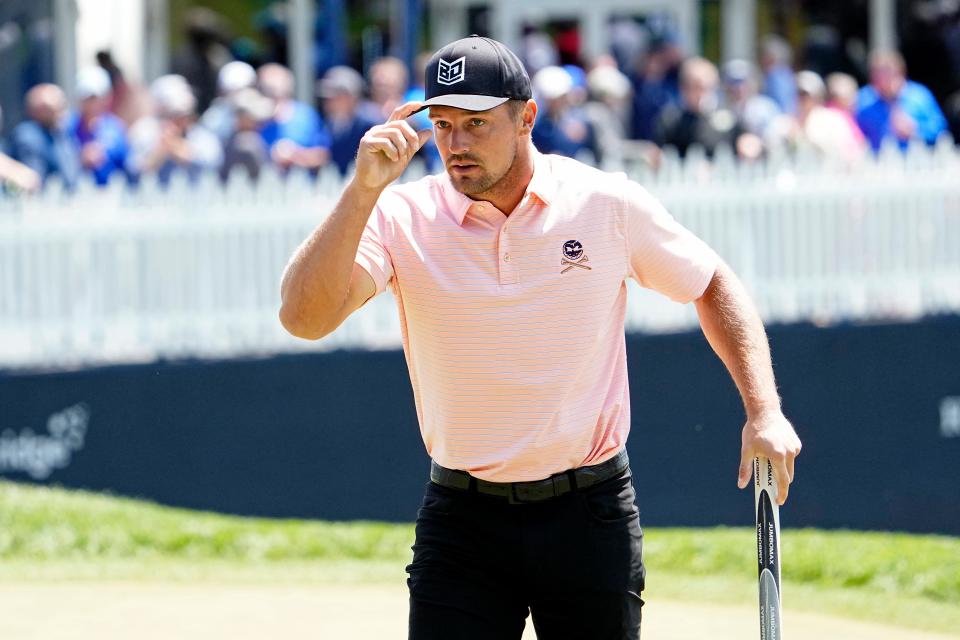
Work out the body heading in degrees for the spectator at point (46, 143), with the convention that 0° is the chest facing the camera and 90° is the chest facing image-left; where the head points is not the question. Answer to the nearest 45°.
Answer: approximately 0°

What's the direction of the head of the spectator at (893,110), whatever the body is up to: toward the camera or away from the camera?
toward the camera

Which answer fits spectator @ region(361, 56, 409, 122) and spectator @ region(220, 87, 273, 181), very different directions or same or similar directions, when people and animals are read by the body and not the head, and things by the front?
same or similar directions

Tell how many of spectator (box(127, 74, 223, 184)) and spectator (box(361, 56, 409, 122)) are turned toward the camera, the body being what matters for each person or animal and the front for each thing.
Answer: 2

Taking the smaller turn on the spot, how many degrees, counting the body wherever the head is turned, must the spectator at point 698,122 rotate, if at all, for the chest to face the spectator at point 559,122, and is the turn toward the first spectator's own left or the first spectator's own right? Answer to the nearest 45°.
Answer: approximately 45° to the first spectator's own right

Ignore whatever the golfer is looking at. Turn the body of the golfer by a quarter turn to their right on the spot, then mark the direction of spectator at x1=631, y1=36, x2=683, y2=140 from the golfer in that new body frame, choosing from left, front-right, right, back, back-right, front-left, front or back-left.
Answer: right

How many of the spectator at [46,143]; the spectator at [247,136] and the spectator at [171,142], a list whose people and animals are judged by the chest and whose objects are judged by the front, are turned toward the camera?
3

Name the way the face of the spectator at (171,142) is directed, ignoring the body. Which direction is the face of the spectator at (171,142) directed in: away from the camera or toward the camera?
toward the camera

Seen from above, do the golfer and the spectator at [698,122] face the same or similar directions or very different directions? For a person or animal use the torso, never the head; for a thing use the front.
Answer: same or similar directions

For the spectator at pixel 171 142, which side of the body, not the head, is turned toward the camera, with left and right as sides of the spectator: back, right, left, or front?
front

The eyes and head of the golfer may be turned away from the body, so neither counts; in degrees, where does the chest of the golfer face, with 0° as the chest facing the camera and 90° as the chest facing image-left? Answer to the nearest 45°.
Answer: approximately 0°

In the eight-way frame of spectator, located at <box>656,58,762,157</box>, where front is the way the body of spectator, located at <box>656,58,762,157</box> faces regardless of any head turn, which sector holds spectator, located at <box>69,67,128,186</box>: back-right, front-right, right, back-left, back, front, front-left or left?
right

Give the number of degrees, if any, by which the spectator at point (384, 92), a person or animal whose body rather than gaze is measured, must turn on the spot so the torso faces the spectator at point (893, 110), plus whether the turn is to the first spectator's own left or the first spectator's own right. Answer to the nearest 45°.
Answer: approximately 90° to the first spectator's own left

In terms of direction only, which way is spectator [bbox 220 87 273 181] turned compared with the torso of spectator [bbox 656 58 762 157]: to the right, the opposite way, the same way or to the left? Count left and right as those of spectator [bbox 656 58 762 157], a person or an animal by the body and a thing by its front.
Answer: the same way

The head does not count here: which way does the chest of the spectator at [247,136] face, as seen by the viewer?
toward the camera

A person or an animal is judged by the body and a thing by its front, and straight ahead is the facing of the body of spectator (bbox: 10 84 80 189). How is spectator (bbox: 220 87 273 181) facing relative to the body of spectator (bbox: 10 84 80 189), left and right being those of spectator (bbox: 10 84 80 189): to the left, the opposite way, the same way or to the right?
the same way

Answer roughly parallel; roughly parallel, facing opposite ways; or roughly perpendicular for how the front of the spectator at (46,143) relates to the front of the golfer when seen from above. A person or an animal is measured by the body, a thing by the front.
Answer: roughly parallel

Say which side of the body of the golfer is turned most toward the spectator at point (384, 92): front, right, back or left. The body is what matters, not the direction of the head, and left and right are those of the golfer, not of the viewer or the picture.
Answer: back

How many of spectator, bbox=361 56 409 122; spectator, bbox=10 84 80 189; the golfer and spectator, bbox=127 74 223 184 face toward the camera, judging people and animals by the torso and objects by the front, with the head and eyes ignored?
4
